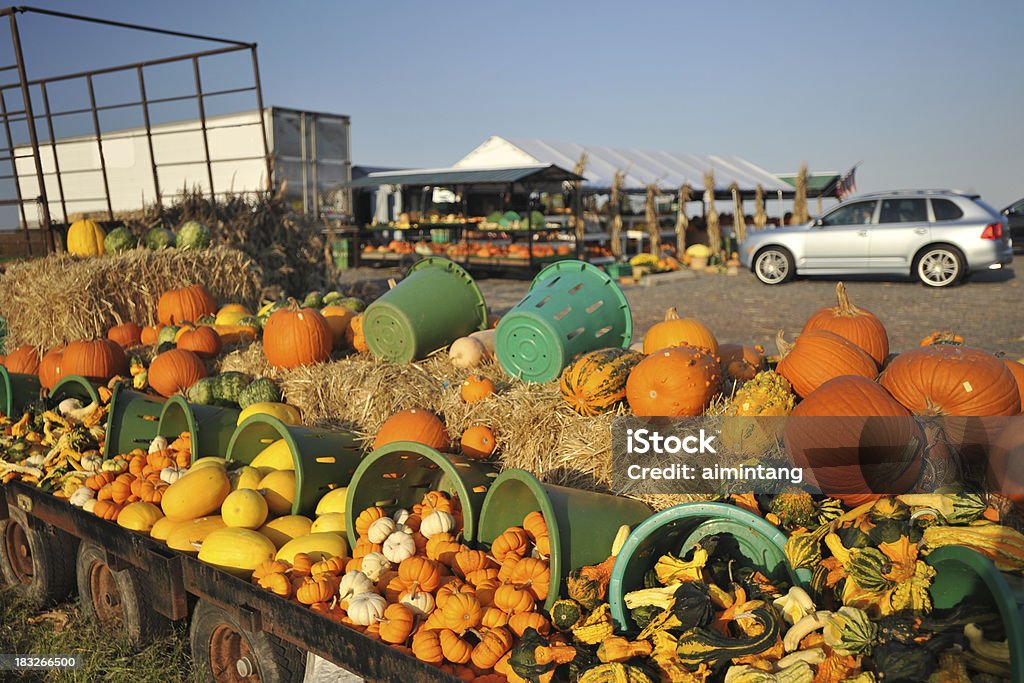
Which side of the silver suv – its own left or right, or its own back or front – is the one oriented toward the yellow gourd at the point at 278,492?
left

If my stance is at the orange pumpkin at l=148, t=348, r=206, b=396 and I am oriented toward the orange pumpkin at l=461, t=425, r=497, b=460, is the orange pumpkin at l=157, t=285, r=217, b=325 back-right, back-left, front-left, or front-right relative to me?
back-left

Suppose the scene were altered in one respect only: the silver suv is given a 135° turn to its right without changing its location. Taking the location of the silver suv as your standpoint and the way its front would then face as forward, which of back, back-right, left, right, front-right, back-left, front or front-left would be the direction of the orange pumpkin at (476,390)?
back-right

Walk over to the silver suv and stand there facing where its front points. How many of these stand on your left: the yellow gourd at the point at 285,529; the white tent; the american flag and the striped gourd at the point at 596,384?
2

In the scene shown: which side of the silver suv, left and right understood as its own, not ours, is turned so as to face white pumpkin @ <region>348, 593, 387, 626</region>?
left

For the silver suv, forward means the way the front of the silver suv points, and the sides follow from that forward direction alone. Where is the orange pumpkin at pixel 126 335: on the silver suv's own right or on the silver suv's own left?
on the silver suv's own left

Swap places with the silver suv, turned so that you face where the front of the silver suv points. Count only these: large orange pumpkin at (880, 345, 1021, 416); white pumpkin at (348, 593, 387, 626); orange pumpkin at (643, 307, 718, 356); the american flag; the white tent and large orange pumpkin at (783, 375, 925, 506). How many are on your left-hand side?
4

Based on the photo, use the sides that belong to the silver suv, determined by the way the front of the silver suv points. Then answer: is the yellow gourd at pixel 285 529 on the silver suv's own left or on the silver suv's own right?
on the silver suv's own left

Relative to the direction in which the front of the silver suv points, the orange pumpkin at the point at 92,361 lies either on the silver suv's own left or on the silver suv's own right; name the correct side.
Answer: on the silver suv's own left

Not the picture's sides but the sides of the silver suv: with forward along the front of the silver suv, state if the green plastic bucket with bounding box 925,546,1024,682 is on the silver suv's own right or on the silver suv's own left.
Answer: on the silver suv's own left

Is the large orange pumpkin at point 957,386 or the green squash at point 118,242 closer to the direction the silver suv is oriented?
the green squash

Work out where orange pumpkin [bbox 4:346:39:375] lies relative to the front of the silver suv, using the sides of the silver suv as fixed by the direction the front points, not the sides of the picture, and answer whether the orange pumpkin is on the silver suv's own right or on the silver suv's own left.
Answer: on the silver suv's own left

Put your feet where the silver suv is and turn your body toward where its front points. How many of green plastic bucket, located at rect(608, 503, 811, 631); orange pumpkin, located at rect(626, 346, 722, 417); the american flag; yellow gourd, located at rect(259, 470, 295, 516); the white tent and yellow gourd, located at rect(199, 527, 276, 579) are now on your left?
4

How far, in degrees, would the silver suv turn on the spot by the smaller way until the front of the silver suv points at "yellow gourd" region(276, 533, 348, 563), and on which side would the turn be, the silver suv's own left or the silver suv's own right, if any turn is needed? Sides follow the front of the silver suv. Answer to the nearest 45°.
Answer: approximately 90° to the silver suv's own left

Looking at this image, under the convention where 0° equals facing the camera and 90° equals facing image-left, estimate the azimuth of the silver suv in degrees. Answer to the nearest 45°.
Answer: approximately 90°
